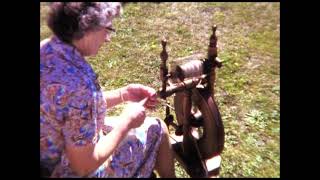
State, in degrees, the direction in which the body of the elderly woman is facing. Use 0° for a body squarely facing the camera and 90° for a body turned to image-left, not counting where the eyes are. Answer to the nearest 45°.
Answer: approximately 270°

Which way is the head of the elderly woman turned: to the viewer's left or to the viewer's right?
to the viewer's right
